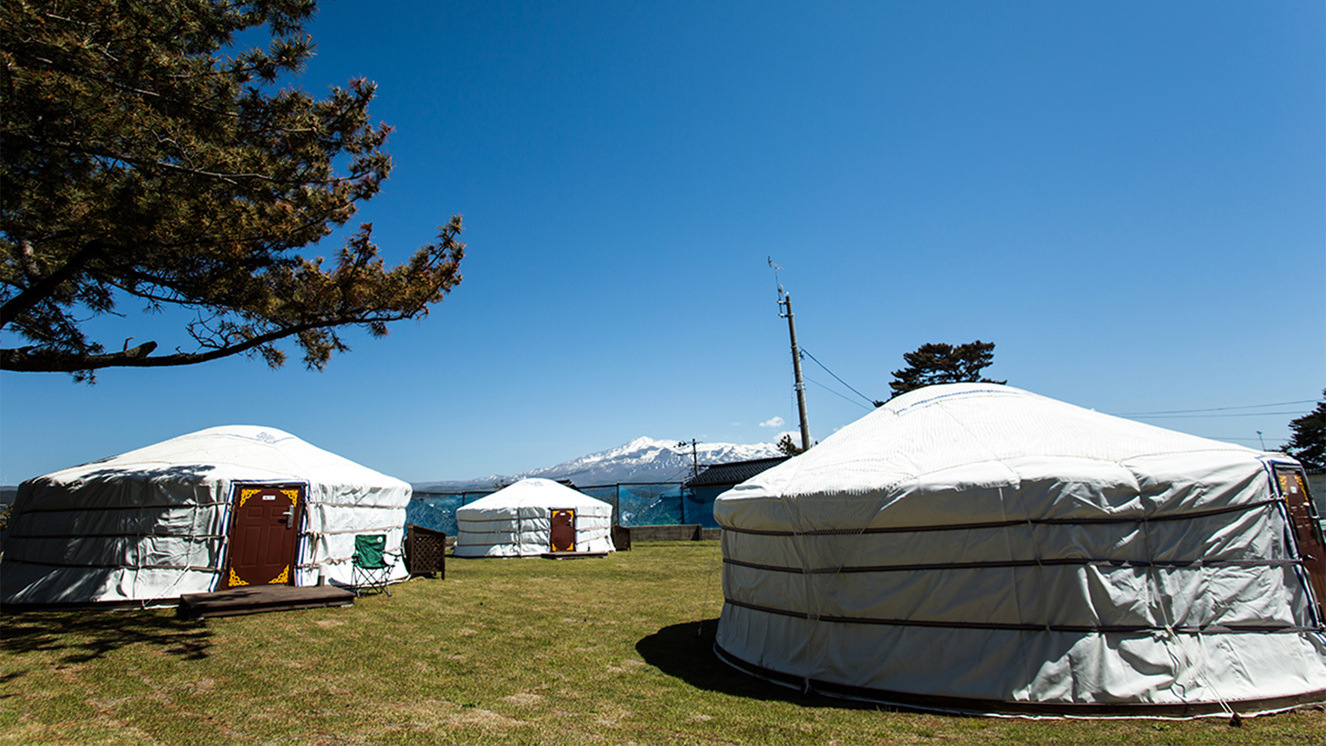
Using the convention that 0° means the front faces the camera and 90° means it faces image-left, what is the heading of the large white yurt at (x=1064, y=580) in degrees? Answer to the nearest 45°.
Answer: approximately 270°

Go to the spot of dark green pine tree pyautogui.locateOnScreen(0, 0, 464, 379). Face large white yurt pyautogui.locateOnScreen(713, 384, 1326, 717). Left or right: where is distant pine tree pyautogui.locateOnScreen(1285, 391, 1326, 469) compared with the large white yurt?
left

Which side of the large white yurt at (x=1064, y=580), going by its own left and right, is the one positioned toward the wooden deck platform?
back

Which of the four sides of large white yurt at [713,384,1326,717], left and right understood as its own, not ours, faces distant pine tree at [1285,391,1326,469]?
left

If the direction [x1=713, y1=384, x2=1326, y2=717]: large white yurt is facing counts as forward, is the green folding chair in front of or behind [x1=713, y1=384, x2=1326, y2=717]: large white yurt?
behind

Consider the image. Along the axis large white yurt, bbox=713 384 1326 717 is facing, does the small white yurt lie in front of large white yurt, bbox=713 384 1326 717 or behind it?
behind

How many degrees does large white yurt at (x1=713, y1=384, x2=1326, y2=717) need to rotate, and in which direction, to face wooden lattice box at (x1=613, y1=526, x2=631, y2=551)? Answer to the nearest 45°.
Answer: approximately 135° to its left

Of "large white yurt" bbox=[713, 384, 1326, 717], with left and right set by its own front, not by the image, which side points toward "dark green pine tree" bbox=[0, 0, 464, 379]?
back
